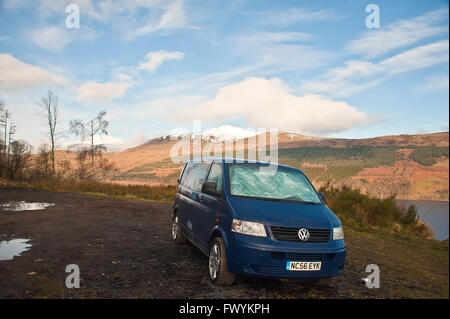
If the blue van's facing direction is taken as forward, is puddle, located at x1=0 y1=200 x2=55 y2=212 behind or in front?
behind

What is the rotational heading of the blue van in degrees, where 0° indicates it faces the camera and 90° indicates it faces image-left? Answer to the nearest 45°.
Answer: approximately 315°

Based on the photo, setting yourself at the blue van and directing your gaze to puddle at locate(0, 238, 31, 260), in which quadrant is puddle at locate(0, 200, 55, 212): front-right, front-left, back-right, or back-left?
front-right

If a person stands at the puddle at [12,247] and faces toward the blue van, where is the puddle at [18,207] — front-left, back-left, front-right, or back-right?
back-left

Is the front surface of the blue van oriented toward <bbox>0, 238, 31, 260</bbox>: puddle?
no
